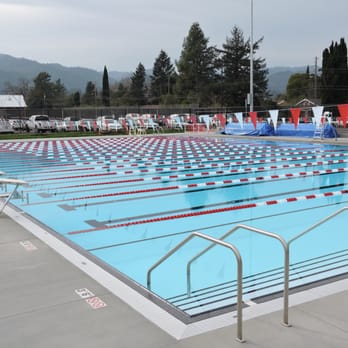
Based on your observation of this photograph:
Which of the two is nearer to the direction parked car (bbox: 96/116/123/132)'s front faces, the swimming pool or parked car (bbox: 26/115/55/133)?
the swimming pool

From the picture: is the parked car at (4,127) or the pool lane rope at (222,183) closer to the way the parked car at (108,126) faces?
the pool lane rope
